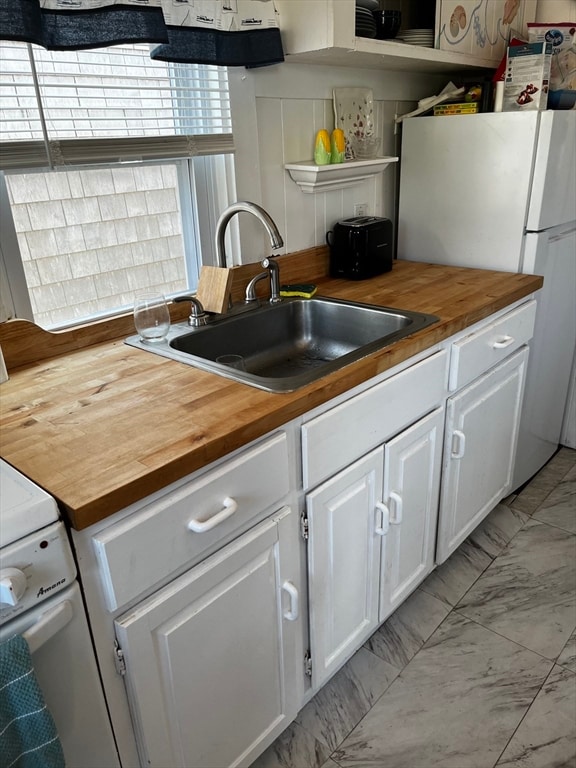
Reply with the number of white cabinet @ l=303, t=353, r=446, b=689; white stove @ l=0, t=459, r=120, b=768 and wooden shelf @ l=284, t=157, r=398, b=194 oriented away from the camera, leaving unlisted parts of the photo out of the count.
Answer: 0

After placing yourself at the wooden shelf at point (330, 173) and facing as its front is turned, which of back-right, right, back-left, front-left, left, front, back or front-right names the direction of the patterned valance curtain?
right

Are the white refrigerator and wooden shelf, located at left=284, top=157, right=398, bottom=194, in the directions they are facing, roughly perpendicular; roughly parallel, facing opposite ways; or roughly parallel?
roughly parallel

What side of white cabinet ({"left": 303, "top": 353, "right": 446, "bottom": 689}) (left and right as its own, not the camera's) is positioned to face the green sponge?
back

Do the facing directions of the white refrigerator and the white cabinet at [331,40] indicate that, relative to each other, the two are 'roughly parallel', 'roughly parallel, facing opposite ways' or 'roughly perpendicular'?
roughly parallel

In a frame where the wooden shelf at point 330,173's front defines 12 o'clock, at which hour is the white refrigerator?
The white refrigerator is roughly at 10 o'clock from the wooden shelf.

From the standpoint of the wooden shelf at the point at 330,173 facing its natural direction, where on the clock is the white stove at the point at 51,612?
The white stove is roughly at 2 o'clock from the wooden shelf.

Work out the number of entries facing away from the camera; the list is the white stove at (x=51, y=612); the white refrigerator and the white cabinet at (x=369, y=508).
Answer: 0

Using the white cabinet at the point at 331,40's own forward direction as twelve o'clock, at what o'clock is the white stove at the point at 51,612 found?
The white stove is roughly at 2 o'clock from the white cabinet.

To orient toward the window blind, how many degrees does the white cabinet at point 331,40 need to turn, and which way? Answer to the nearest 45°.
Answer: approximately 90° to its right

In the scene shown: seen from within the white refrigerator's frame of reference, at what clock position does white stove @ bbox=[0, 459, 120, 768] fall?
The white stove is roughly at 2 o'clock from the white refrigerator.

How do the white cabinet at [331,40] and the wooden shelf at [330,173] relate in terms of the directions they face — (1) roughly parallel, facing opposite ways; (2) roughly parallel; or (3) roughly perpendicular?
roughly parallel

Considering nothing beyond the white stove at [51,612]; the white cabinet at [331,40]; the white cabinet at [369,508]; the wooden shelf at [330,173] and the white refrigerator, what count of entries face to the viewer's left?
0

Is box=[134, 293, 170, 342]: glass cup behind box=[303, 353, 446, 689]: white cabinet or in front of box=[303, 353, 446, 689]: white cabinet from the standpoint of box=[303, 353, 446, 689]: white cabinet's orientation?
behind

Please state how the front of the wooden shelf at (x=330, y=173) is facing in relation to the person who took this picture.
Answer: facing the viewer and to the right of the viewer
